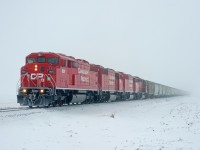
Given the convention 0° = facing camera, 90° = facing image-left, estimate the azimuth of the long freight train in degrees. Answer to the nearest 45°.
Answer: approximately 45°
